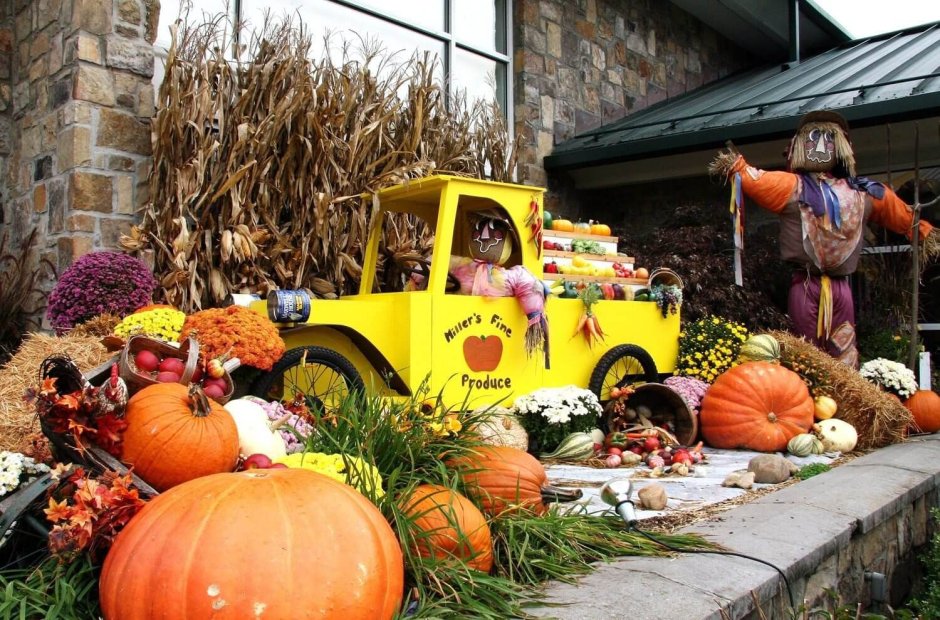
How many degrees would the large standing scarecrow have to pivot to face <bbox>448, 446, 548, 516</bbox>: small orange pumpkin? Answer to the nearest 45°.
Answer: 0° — it already faces it

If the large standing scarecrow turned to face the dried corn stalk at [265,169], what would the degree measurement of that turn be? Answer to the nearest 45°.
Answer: approximately 45° to its right

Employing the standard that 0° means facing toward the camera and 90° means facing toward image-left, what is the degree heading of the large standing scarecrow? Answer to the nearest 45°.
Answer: approximately 0°

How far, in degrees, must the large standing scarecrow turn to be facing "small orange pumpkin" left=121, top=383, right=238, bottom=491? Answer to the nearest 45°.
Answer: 0° — it already faces it

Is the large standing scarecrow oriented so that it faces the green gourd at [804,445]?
yes

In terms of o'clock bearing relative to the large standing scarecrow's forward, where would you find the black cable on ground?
The black cable on ground is roughly at 12 o'clock from the large standing scarecrow.

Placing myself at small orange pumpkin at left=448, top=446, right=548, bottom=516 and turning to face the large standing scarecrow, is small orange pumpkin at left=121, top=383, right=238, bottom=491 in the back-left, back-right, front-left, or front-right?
back-left

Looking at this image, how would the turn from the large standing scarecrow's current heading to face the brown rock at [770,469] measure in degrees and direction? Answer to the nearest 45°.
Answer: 0° — it already faces it

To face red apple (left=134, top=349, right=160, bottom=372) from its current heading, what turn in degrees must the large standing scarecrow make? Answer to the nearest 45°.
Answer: approximately 45° to its right
